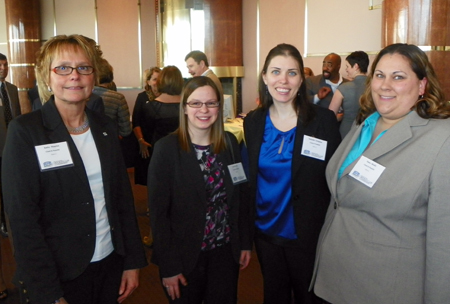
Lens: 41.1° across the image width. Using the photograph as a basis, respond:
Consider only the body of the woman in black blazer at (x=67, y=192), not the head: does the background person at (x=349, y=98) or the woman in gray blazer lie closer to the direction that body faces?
the woman in gray blazer

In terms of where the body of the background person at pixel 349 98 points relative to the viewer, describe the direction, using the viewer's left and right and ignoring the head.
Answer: facing away from the viewer and to the left of the viewer

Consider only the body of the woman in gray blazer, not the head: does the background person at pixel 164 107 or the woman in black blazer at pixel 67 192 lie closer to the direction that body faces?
the woman in black blazer

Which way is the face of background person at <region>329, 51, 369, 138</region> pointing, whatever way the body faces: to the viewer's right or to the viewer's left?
to the viewer's left

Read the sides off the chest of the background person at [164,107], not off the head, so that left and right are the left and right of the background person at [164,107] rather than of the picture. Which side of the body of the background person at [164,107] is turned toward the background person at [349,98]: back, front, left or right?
right

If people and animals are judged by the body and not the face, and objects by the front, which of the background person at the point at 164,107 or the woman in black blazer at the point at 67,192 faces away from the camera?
the background person

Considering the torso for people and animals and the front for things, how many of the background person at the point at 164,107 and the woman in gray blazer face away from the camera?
1

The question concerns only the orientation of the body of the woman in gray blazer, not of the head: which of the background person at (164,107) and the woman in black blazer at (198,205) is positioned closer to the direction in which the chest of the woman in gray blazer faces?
the woman in black blazer

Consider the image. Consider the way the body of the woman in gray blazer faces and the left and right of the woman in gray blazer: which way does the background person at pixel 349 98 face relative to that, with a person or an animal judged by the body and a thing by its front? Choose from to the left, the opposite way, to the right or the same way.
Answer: to the right

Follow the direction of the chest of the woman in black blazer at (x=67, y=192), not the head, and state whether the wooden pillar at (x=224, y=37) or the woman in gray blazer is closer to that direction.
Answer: the woman in gray blazer

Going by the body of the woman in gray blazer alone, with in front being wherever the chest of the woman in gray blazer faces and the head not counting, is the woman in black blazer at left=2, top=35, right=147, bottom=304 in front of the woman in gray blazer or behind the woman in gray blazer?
in front
